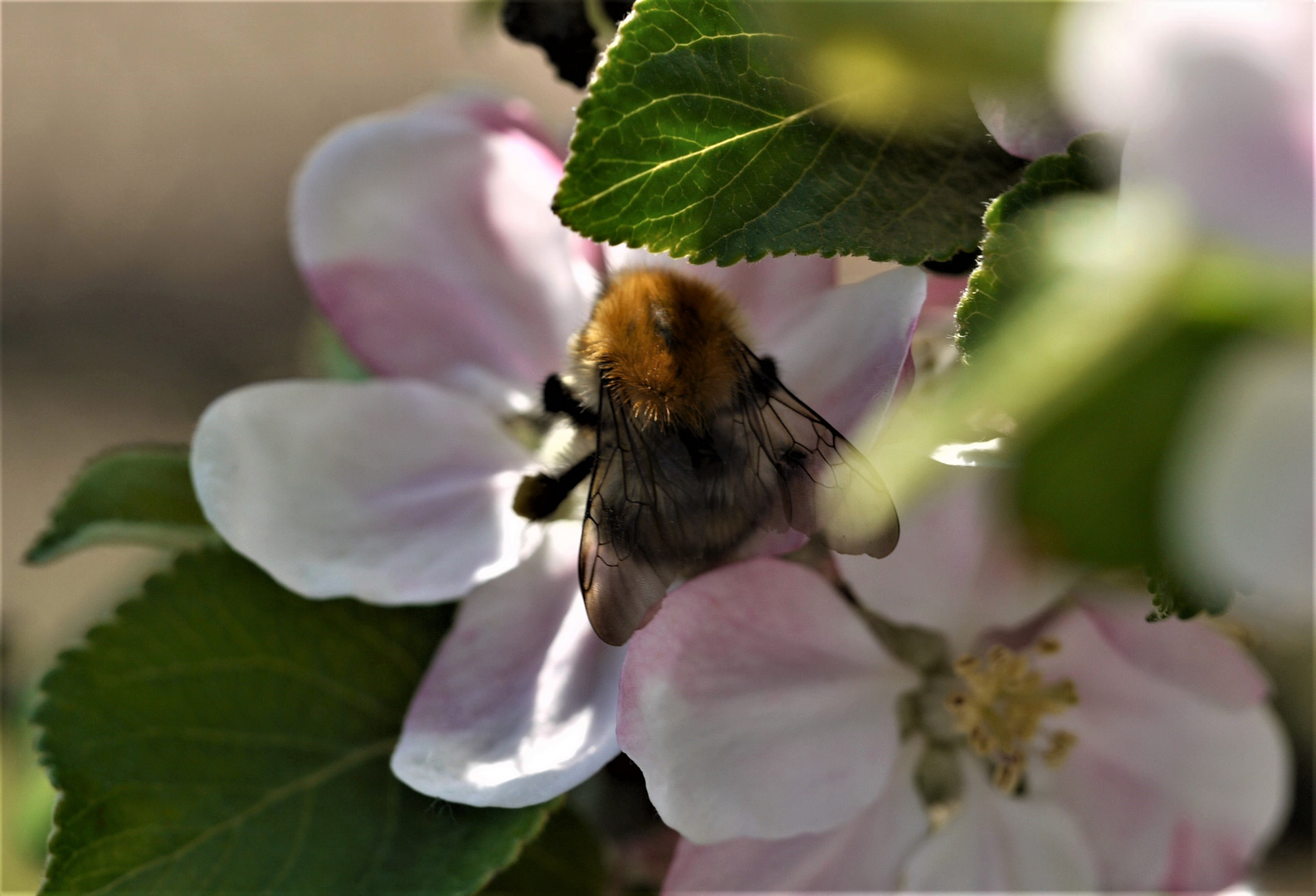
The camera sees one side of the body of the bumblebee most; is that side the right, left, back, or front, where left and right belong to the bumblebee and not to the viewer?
back
